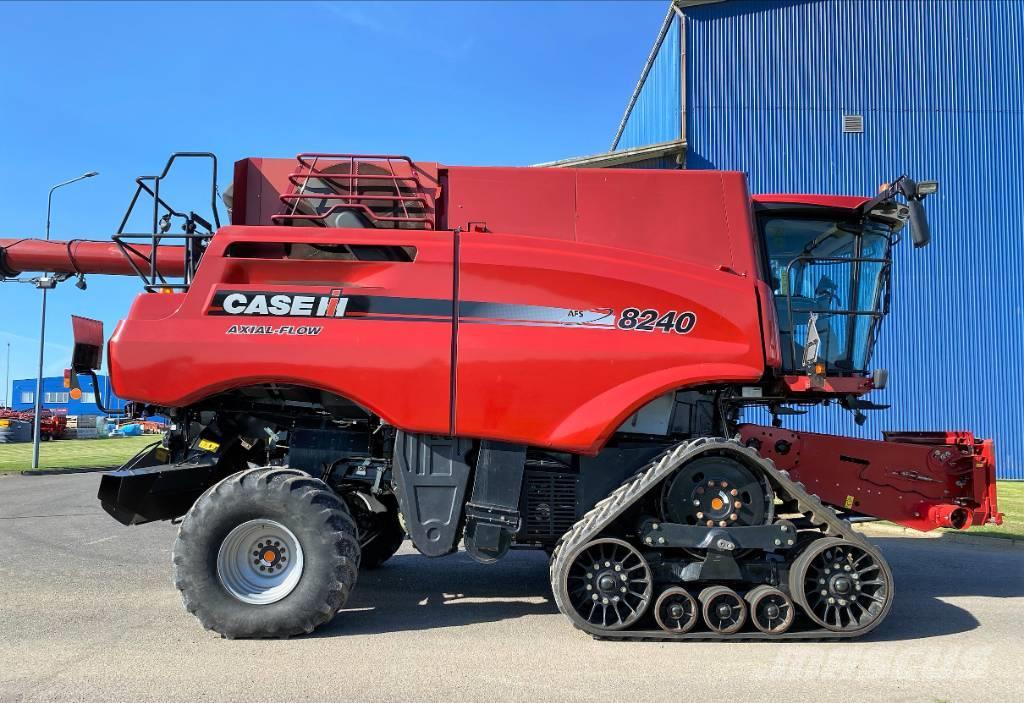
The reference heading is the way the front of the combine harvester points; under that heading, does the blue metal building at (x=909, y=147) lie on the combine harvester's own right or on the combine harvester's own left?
on the combine harvester's own left

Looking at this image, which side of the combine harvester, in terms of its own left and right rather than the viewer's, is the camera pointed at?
right
